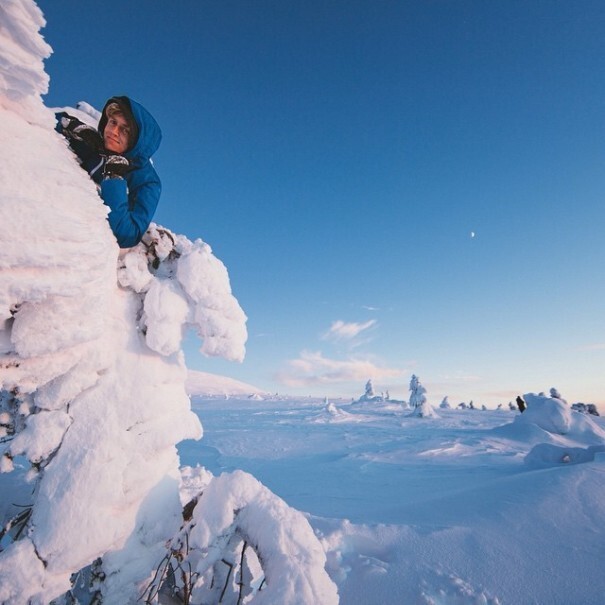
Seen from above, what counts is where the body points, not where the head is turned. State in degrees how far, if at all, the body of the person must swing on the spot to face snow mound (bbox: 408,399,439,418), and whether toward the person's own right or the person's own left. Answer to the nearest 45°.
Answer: approximately 180°

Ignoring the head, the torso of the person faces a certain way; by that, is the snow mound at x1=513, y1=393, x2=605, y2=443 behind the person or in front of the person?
behind

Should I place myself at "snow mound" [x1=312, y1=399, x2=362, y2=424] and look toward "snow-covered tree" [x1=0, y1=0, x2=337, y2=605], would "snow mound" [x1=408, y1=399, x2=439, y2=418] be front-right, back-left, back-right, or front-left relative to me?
back-left

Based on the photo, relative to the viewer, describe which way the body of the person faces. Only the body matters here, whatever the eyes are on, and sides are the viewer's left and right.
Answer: facing the viewer and to the left of the viewer

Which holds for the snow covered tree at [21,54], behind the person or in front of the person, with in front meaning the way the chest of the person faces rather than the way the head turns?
in front

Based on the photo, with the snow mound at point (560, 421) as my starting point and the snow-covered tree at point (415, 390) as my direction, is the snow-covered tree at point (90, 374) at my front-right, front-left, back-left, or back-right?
back-left

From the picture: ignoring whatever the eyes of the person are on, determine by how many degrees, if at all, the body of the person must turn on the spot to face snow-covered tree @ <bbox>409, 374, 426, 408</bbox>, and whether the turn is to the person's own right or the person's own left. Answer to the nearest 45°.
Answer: approximately 180°

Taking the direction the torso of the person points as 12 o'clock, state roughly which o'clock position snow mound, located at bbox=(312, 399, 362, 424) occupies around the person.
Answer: The snow mound is roughly at 6 o'clock from the person.
